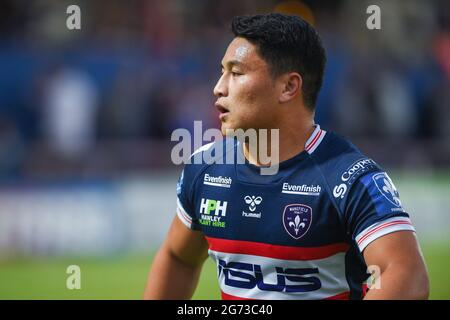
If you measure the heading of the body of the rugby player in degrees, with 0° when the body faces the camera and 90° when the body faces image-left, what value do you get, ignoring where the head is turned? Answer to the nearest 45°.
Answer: approximately 45°
